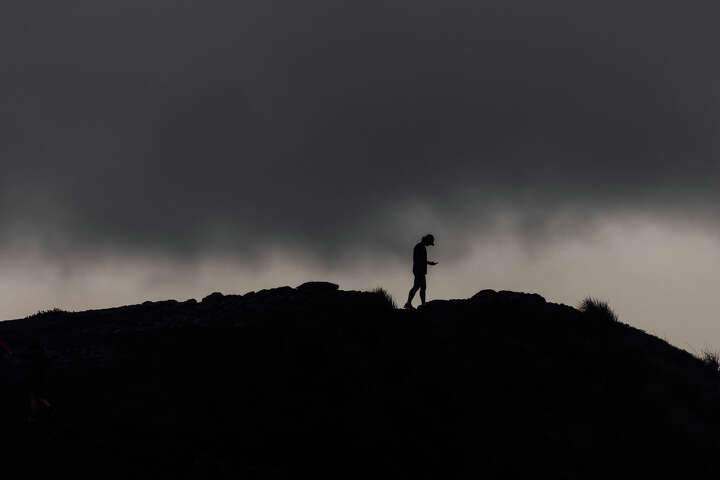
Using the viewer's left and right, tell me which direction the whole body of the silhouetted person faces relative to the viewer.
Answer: facing to the right of the viewer

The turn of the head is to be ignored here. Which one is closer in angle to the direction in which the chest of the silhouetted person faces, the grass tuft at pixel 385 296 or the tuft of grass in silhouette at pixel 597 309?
the tuft of grass in silhouette

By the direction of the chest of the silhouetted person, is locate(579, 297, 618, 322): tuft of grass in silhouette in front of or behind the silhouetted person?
in front

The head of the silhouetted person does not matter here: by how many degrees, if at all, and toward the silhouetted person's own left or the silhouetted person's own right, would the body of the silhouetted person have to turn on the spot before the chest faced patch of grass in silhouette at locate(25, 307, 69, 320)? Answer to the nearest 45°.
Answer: approximately 180°

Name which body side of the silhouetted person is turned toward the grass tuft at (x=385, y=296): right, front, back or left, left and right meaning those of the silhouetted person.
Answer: back

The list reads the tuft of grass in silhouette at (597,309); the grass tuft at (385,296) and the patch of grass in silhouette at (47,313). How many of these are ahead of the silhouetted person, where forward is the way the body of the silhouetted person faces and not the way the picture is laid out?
1
